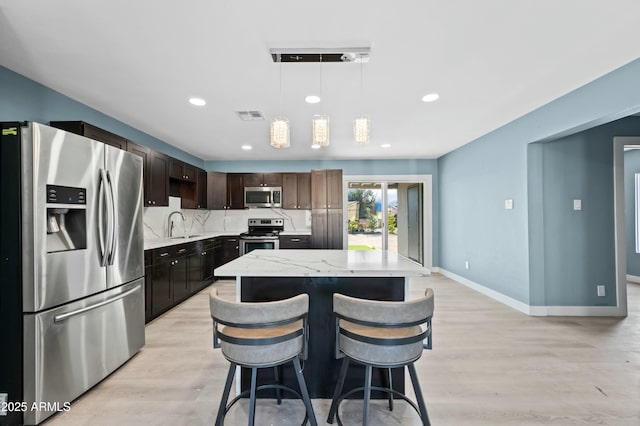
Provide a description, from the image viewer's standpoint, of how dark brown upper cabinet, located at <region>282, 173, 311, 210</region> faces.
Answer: facing the viewer

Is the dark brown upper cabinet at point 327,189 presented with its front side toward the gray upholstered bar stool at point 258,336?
yes

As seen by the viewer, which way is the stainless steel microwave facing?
toward the camera

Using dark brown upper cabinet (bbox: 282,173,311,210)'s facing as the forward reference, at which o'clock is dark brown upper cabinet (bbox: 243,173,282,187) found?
dark brown upper cabinet (bbox: 243,173,282,187) is roughly at 3 o'clock from dark brown upper cabinet (bbox: 282,173,311,210).

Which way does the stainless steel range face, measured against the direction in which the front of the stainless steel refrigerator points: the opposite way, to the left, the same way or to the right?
to the right

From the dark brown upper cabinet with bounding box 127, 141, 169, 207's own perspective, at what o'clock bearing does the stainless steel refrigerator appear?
The stainless steel refrigerator is roughly at 2 o'clock from the dark brown upper cabinet.

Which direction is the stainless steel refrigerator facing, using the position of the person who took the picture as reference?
facing the viewer and to the right of the viewer

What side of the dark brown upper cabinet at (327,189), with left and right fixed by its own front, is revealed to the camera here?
front

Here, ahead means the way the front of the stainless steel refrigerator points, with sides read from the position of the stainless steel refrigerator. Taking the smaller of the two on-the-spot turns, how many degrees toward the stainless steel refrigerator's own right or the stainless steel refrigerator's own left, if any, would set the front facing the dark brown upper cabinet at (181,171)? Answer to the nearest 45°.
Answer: approximately 90° to the stainless steel refrigerator's own left

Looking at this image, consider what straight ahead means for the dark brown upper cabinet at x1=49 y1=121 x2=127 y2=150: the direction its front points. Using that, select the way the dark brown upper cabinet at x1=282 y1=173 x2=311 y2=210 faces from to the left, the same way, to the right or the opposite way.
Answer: to the right

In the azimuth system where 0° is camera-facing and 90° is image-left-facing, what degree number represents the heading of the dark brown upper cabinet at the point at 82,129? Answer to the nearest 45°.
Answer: approximately 315°

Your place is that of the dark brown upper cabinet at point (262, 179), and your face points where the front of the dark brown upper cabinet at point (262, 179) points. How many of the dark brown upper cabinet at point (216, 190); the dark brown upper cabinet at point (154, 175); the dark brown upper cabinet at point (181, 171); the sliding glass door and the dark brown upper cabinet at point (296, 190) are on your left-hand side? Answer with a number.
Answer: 2

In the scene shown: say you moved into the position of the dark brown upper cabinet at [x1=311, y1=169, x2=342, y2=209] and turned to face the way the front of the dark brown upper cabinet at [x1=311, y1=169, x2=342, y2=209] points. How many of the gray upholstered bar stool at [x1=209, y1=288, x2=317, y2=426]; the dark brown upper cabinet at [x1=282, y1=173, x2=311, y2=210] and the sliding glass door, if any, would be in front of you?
1
